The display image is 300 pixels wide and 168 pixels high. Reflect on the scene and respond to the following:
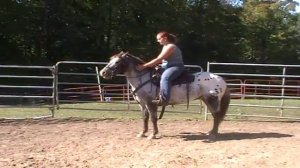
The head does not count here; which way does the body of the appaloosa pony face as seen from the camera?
to the viewer's left

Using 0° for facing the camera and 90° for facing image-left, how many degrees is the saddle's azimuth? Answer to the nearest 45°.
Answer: approximately 90°

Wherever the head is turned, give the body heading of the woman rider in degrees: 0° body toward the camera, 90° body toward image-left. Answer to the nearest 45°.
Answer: approximately 90°
